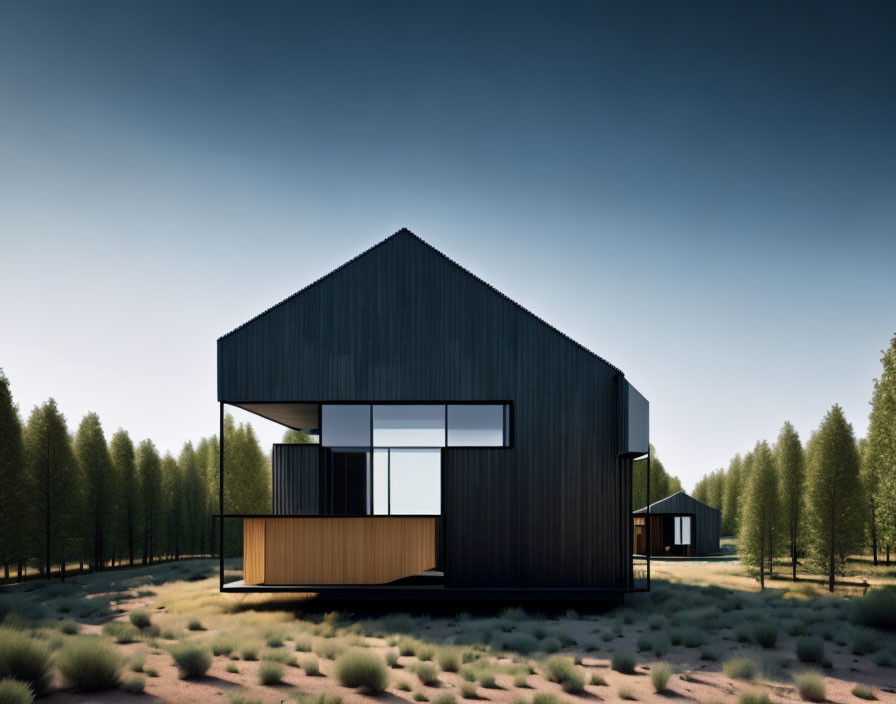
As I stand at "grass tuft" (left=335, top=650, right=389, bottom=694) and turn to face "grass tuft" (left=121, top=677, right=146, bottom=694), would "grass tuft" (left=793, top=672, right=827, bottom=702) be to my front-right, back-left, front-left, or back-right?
back-left

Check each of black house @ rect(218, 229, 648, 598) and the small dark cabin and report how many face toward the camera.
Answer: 2

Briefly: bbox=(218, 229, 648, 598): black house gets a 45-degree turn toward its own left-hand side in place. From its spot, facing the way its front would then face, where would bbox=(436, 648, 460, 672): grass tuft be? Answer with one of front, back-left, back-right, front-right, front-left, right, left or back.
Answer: front-right

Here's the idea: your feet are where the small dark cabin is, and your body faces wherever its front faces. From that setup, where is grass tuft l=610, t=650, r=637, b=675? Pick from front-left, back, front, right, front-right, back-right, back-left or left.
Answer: front

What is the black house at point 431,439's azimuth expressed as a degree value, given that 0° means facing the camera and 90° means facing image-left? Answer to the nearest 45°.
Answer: approximately 0°

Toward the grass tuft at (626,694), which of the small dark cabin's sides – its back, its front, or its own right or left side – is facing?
front

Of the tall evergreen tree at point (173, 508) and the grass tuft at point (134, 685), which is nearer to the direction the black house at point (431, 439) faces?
the grass tuft

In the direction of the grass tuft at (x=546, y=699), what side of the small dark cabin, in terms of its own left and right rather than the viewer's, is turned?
front

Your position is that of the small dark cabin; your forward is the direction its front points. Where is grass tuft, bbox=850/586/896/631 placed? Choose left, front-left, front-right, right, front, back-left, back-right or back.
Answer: front
